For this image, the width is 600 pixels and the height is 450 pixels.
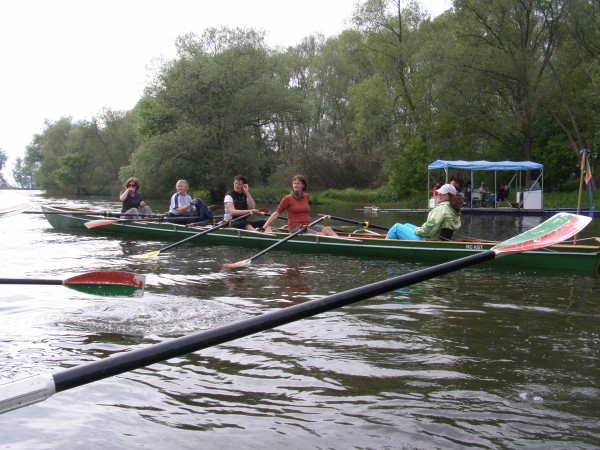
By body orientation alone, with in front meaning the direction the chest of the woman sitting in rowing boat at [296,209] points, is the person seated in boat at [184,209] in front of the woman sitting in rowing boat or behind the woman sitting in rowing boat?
behind

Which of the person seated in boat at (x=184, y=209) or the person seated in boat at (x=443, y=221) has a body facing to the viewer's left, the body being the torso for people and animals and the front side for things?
the person seated in boat at (x=443, y=221)

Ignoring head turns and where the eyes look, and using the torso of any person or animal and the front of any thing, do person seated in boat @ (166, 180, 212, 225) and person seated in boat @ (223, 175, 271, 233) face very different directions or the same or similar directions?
same or similar directions

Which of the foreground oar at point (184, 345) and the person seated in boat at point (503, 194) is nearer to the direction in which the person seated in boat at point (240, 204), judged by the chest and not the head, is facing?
the foreground oar

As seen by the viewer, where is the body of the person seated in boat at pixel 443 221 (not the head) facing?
to the viewer's left

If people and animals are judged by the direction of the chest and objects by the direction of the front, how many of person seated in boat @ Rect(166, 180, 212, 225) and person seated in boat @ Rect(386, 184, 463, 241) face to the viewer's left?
1

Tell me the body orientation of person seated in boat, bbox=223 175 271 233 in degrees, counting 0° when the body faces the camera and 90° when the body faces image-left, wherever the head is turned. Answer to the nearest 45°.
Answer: approximately 315°

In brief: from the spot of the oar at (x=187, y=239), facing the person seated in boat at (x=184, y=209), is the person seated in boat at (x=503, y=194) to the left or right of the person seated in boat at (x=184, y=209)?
right

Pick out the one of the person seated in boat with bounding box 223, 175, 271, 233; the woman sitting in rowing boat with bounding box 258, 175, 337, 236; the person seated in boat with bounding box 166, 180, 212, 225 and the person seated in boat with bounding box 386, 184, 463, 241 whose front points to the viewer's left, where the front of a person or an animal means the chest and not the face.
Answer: the person seated in boat with bounding box 386, 184, 463, 241

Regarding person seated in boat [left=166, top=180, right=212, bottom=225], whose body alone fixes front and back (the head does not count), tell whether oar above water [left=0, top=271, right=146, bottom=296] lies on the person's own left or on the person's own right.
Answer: on the person's own right

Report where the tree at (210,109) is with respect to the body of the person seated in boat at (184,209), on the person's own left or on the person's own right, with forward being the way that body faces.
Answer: on the person's own left

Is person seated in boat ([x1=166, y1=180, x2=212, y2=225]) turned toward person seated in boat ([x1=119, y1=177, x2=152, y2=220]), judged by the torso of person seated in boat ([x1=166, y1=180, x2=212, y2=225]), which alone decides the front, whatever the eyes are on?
no

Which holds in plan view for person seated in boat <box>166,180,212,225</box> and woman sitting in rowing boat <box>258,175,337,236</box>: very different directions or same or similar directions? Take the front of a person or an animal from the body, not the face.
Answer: same or similar directions
